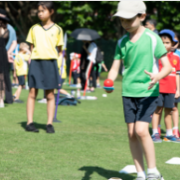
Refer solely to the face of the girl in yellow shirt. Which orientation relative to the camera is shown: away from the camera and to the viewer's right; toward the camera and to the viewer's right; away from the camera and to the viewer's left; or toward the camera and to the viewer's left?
toward the camera and to the viewer's left

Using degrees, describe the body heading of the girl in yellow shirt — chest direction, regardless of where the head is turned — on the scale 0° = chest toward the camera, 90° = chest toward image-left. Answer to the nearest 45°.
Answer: approximately 0°

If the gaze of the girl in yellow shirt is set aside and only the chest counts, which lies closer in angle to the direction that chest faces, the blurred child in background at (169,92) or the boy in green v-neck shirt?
the boy in green v-neck shirt

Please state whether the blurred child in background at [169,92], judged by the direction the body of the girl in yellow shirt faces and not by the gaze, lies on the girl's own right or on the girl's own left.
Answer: on the girl's own left

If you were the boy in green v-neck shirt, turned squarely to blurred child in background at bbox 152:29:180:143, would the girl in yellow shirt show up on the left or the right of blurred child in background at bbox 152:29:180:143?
left

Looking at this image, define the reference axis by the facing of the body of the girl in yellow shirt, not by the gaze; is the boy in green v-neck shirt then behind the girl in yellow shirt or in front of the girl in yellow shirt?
in front
